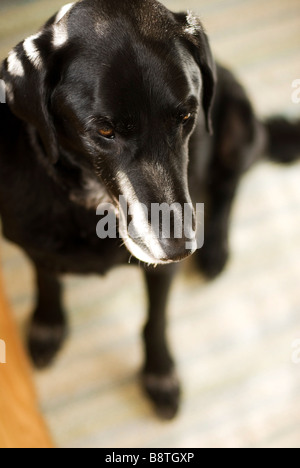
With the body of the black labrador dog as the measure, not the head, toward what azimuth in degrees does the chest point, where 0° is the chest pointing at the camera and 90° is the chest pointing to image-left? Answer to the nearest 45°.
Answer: approximately 45°
